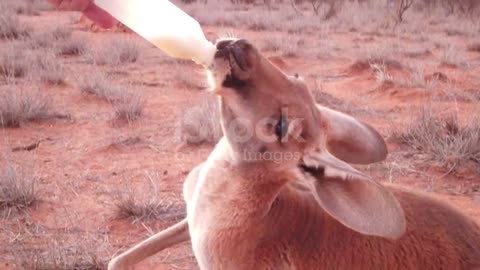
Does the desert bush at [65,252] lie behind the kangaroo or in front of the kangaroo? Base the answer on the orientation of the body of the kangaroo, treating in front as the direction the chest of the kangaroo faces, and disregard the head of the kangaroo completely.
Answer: in front

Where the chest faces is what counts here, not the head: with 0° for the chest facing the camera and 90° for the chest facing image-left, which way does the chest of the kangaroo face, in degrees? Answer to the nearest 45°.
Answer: approximately 90°

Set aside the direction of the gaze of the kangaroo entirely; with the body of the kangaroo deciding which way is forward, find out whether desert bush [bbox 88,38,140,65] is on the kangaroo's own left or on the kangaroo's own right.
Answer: on the kangaroo's own right

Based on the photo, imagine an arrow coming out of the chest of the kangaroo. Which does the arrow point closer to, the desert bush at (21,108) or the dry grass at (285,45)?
the desert bush

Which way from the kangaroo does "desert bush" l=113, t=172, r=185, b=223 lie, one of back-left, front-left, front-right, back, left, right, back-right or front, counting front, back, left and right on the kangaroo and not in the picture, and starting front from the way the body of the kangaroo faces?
front-right
